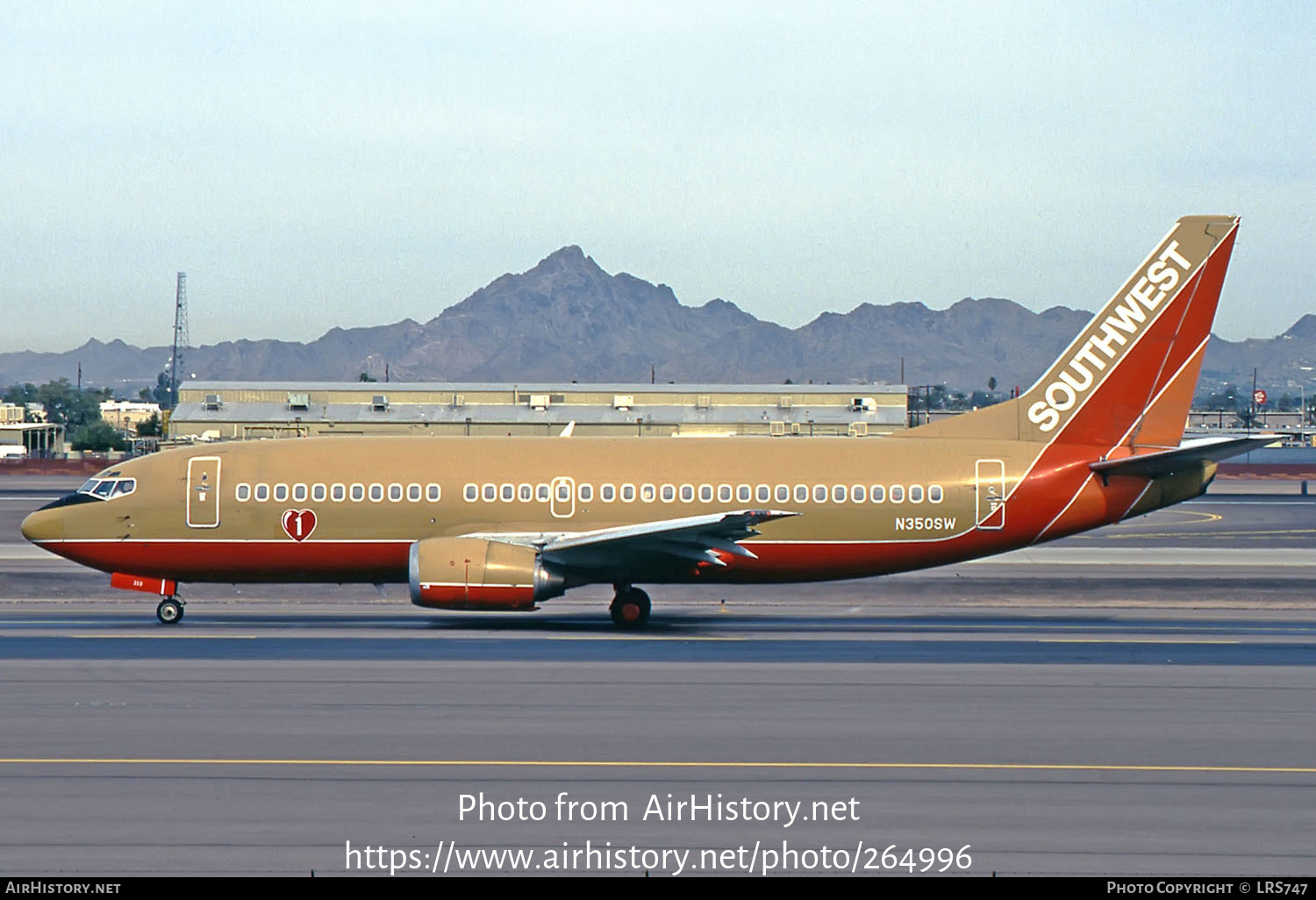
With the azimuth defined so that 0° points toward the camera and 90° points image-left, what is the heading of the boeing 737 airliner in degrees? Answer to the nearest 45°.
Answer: approximately 90°
